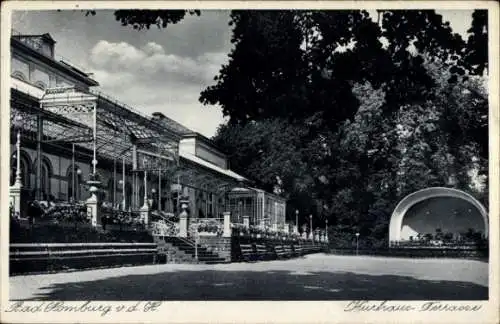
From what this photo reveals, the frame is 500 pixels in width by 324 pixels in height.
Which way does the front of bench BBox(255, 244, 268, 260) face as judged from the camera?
facing the viewer and to the right of the viewer
